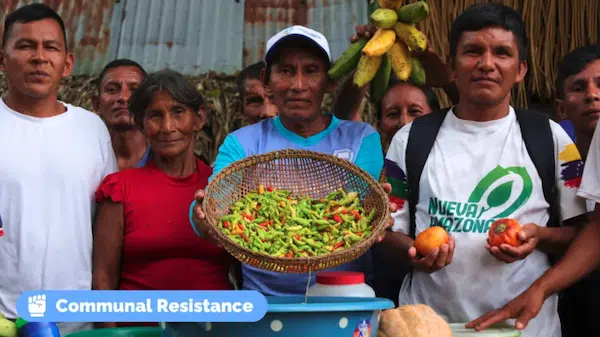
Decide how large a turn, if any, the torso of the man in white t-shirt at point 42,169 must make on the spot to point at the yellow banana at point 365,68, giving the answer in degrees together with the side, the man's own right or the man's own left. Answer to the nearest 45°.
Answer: approximately 90° to the man's own left

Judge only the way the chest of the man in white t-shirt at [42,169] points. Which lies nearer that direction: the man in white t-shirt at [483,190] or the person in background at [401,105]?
the man in white t-shirt

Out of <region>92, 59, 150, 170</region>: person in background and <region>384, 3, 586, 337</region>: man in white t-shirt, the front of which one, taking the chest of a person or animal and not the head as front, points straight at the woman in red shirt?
the person in background

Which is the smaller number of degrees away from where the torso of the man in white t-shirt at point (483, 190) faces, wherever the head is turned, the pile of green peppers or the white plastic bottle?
the white plastic bottle

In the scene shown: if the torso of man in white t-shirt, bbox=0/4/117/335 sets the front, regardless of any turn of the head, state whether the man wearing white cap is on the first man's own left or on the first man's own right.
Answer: on the first man's own left

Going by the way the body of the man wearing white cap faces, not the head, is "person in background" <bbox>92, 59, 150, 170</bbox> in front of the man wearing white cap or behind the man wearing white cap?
behind
